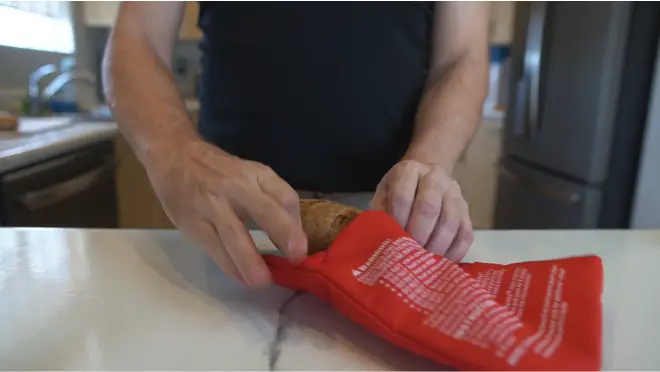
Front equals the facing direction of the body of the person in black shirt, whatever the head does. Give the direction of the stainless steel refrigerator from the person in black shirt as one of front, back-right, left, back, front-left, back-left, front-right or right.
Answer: back-left

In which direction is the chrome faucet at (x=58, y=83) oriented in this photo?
to the viewer's right

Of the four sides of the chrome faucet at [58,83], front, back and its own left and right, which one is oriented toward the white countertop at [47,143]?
right

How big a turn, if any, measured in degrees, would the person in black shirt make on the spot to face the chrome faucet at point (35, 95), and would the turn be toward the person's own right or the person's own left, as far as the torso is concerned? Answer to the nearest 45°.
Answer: approximately 135° to the person's own right

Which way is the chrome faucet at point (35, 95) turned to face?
to the viewer's right

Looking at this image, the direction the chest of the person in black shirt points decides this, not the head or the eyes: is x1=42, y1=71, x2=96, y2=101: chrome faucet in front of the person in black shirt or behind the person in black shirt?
behind

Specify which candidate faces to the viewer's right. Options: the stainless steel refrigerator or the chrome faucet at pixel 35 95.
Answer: the chrome faucet

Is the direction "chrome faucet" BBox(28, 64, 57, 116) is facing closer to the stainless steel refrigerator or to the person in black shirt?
the stainless steel refrigerator

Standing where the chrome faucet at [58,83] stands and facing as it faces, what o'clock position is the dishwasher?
The dishwasher is roughly at 3 o'clock from the chrome faucet.

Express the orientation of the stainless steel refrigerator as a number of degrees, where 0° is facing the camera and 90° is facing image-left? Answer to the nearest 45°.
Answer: approximately 45°

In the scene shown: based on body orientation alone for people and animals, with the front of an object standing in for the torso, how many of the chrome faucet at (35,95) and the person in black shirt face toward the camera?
1
